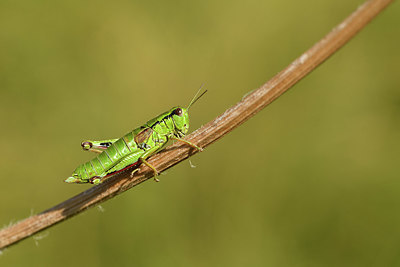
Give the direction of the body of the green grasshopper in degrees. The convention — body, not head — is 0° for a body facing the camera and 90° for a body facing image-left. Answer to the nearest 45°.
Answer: approximately 270°
